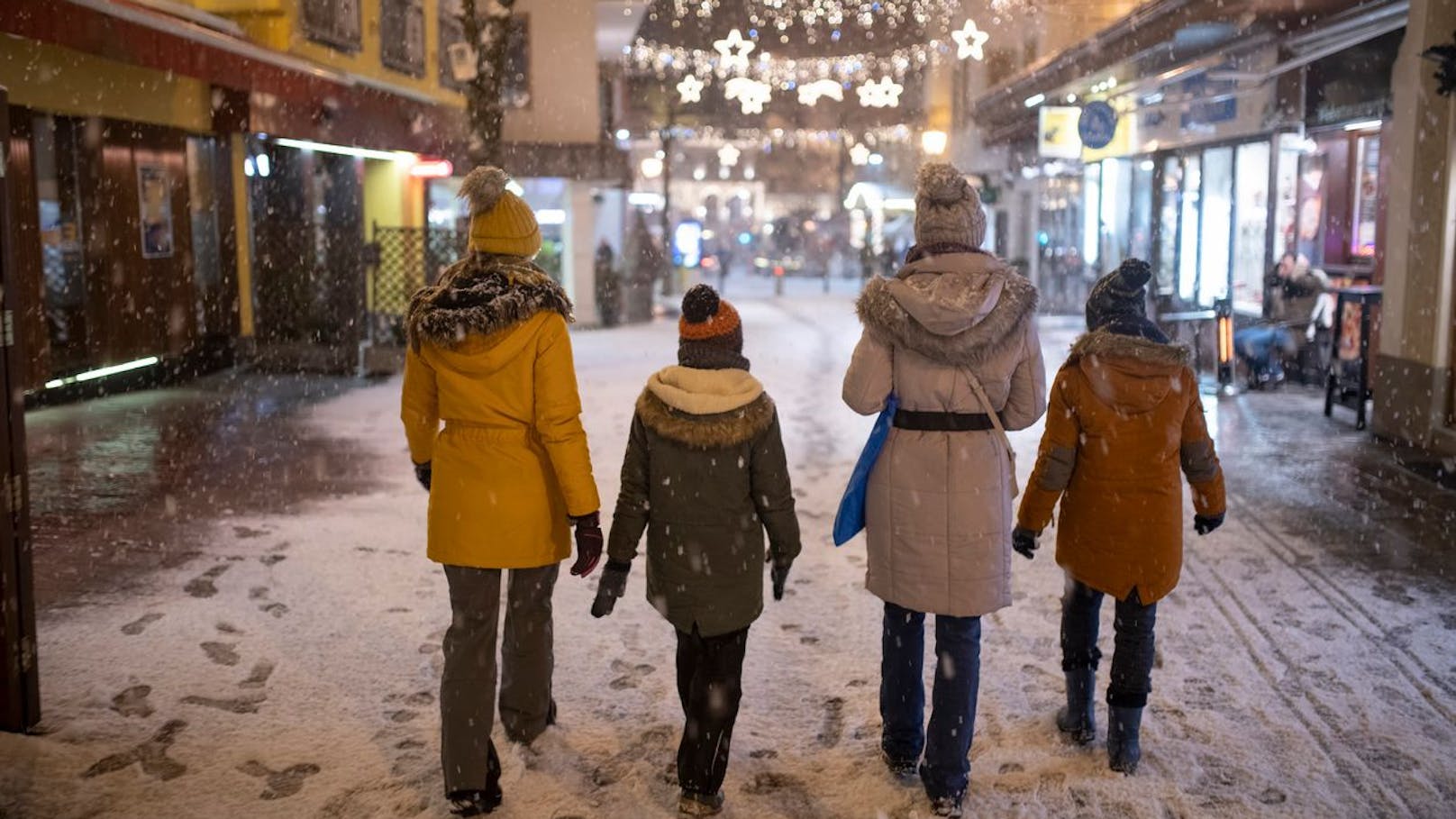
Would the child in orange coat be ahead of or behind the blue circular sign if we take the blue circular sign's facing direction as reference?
ahead

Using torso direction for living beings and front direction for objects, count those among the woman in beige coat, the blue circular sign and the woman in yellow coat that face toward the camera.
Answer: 1

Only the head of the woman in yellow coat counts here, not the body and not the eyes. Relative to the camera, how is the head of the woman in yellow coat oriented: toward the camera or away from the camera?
away from the camera

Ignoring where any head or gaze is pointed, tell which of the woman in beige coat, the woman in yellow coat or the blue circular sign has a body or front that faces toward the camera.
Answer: the blue circular sign

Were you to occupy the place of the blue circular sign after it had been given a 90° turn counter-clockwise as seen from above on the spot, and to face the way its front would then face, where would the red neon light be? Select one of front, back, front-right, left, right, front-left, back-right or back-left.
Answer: back

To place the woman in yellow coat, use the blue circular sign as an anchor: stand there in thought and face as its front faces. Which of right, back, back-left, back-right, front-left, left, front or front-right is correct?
front

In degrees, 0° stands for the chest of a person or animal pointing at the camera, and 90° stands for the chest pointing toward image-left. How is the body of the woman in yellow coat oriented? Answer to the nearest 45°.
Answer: approximately 180°

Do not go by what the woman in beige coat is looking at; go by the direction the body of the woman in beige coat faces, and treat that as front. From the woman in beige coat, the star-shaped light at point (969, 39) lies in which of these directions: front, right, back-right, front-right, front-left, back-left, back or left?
front

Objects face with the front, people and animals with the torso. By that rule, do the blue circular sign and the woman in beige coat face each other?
yes

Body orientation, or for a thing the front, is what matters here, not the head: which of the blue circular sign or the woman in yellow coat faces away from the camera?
the woman in yellow coat

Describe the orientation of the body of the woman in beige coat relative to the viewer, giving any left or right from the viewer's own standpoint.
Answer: facing away from the viewer

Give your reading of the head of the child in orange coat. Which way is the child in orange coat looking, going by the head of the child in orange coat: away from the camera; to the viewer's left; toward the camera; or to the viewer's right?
away from the camera

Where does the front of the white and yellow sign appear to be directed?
toward the camera

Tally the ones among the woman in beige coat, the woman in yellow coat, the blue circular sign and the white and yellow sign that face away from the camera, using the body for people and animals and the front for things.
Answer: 2

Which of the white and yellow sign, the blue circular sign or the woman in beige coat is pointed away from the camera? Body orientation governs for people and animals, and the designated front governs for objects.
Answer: the woman in beige coat

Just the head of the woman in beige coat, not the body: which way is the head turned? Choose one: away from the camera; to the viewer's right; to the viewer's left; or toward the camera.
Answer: away from the camera
